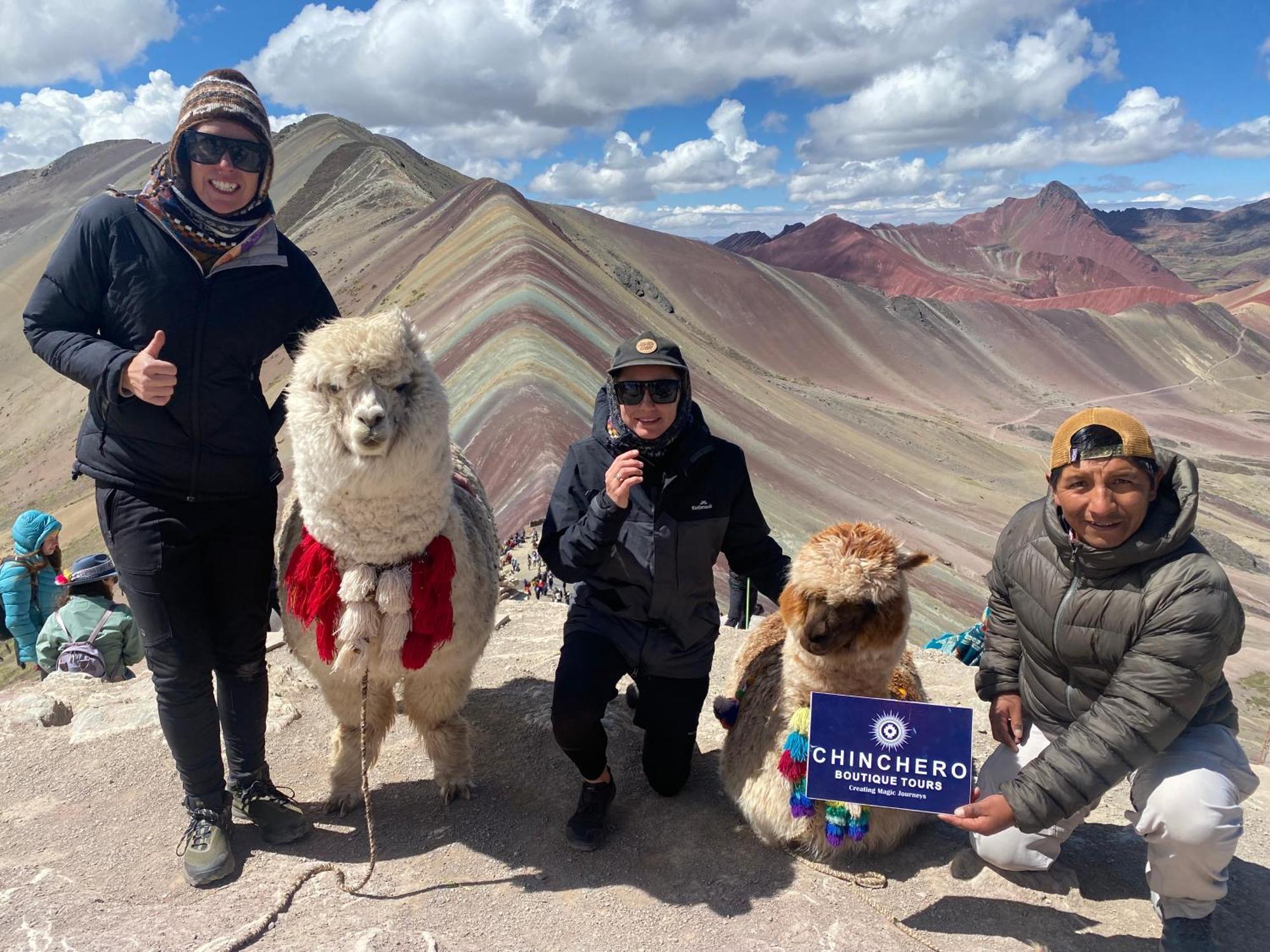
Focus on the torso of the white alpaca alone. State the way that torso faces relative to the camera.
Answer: toward the camera

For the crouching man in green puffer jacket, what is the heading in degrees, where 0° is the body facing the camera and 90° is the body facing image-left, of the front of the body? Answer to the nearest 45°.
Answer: approximately 45°

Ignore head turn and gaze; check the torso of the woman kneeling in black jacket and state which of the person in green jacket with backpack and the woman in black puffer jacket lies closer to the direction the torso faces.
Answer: the woman in black puffer jacket

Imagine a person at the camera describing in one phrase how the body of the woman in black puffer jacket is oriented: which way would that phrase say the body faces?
toward the camera

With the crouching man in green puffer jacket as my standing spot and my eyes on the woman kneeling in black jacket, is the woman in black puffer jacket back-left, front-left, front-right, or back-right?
front-left

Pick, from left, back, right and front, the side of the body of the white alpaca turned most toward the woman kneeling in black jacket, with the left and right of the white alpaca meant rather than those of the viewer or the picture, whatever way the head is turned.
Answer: left

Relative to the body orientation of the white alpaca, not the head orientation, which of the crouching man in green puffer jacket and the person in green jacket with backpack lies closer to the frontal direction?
the crouching man in green puffer jacket

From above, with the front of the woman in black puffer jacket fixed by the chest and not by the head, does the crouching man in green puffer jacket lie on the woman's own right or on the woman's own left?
on the woman's own left

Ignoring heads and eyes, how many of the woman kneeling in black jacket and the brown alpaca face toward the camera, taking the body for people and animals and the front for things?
2
